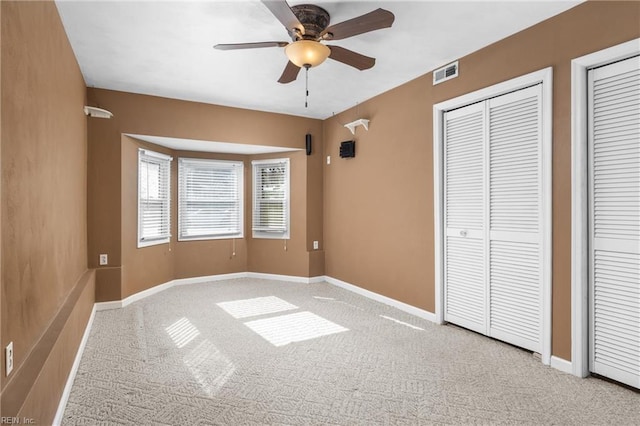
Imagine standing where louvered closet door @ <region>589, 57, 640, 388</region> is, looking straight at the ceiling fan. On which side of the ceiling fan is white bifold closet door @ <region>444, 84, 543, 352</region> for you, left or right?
right

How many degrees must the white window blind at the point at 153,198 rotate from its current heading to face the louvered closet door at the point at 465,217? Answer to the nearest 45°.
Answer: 0° — it already faces it

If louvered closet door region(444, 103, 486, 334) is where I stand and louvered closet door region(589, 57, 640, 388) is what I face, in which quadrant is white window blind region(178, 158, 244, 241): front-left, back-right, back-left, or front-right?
back-right

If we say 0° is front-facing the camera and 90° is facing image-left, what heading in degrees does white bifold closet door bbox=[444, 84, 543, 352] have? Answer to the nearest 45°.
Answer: approximately 45°

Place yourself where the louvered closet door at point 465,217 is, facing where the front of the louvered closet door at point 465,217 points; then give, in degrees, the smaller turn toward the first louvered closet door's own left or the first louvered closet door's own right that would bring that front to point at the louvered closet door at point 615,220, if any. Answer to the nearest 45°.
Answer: approximately 90° to the first louvered closet door's own left

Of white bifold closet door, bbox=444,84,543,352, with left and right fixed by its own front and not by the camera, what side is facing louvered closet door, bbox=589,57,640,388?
left

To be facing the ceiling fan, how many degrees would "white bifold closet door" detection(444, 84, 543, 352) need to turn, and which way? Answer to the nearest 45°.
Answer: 0° — it already faces it

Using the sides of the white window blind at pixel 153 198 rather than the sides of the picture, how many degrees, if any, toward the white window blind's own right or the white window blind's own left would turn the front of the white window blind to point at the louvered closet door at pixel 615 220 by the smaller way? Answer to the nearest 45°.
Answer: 0° — it already faces it

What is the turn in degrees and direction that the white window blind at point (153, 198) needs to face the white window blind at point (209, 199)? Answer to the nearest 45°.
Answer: approximately 90° to its left

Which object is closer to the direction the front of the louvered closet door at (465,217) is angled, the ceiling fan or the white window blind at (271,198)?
the ceiling fan

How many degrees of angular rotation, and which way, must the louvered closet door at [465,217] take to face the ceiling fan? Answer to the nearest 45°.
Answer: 0° — it already faces it
